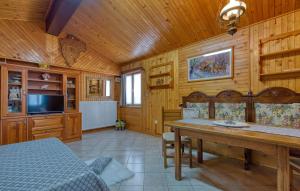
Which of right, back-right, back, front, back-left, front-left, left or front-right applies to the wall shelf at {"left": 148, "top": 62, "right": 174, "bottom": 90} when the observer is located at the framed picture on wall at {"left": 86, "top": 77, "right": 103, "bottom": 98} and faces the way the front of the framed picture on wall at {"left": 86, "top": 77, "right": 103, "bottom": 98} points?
front-left

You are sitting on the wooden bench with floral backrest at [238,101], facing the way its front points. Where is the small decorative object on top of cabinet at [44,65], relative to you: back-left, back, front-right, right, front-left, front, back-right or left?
right

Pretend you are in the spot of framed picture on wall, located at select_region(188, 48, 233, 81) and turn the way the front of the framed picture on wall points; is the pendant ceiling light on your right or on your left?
on your left

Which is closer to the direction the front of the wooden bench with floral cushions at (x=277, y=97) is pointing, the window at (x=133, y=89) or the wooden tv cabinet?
the wooden tv cabinet
